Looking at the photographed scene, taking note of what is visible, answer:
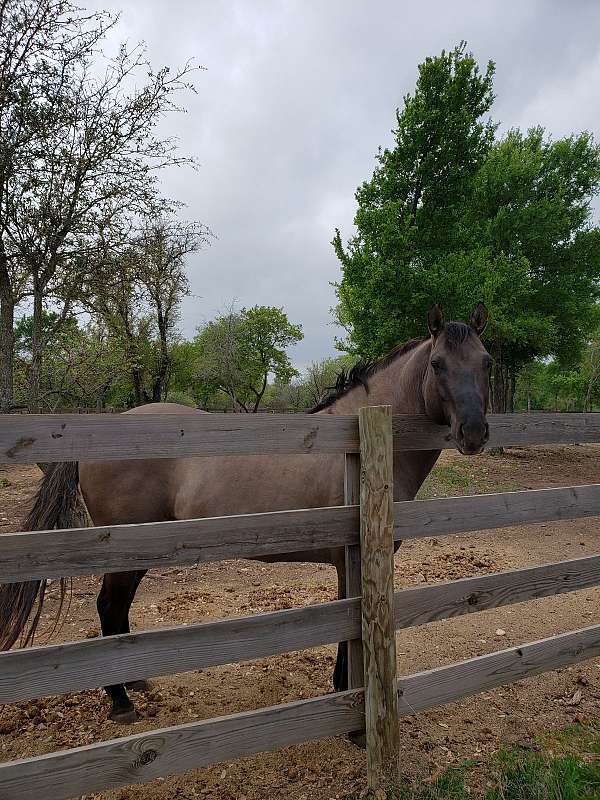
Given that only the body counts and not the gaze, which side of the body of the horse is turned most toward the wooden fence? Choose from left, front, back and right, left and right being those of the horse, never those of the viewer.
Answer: right

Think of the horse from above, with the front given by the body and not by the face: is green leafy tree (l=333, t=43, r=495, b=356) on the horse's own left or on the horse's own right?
on the horse's own left

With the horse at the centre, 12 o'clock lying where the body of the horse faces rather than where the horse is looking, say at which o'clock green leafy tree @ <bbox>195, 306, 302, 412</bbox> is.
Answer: The green leafy tree is roughly at 9 o'clock from the horse.

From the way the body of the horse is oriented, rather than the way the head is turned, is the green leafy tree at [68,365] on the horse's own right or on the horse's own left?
on the horse's own left

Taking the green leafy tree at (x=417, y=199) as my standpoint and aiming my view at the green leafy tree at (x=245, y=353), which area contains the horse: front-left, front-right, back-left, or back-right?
back-left

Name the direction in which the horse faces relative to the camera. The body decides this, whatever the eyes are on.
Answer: to the viewer's right
